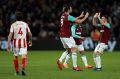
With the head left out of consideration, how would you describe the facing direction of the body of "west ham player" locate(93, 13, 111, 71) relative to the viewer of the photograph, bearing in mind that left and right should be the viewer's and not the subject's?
facing the viewer and to the left of the viewer
